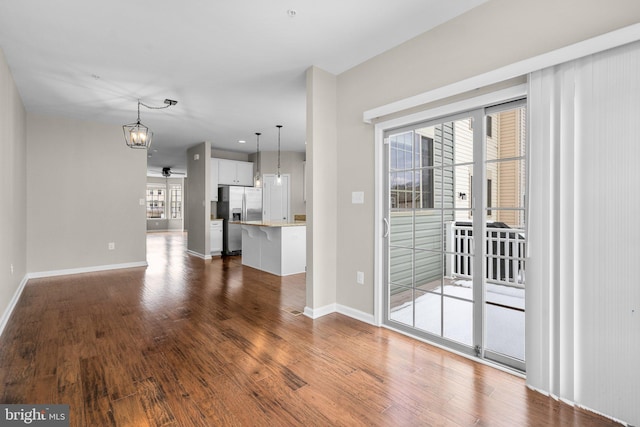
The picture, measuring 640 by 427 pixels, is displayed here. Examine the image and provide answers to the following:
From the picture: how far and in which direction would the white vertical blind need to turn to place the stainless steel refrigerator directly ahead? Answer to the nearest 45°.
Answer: approximately 45° to its right

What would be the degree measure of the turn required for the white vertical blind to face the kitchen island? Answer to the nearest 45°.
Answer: approximately 45° to its right

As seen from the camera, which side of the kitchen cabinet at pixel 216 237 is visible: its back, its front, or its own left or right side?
front

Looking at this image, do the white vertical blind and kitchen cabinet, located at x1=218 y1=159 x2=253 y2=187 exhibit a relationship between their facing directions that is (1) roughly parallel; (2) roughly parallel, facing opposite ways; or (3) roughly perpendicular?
roughly perpendicular

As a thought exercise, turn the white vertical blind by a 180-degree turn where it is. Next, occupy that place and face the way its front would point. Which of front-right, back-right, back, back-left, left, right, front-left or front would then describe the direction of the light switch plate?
back-left

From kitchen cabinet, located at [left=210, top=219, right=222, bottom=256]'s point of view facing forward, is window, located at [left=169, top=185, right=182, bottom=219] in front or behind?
behind

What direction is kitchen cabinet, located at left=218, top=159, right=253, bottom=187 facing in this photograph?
toward the camera

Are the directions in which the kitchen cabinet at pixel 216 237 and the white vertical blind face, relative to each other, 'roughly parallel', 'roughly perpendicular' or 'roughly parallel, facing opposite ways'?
roughly perpendicular

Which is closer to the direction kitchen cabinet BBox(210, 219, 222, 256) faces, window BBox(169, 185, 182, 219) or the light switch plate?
the light switch plate

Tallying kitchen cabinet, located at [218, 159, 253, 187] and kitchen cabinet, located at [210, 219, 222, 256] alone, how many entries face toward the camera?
2

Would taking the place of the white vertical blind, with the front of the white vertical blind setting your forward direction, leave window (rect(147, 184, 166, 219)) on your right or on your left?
on your right

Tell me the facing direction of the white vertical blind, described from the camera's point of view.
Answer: facing the viewer and to the left of the viewer

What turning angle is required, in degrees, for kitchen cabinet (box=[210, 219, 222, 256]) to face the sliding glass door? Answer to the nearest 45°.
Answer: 0° — it already faces it

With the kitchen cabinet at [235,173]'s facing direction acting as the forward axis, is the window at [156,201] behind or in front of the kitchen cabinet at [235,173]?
behind
